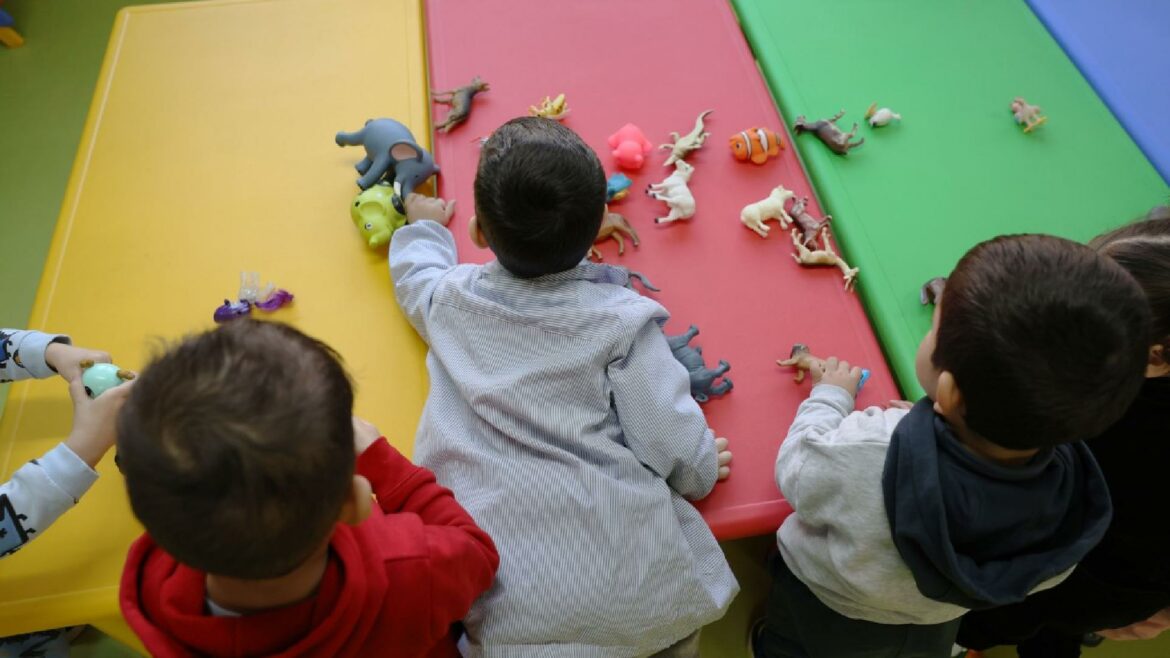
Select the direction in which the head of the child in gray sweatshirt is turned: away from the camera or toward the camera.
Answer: away from the camera

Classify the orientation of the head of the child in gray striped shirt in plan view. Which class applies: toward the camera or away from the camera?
away from the camera

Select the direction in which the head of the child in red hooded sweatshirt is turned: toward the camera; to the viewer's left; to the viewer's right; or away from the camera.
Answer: away from the camera

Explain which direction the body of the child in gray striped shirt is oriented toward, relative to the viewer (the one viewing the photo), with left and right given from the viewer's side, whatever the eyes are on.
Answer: facing away from the viewer

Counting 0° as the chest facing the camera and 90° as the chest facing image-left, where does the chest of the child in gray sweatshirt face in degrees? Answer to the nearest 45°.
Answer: approximately 135°

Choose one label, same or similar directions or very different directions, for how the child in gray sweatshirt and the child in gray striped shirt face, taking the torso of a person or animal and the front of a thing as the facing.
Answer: same or similar directions

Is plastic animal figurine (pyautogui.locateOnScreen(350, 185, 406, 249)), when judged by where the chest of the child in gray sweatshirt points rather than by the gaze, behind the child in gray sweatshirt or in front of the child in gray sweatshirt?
in front

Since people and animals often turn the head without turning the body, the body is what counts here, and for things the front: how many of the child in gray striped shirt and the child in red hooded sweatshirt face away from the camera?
2

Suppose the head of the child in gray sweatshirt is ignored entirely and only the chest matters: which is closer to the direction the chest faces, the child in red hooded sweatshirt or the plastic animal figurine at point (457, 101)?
the plastic animal figurine

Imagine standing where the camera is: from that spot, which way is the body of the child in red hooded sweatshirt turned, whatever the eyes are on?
away from the camera

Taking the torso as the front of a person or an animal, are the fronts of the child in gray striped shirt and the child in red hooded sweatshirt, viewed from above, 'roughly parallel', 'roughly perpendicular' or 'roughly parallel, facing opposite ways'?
roughly parallel
